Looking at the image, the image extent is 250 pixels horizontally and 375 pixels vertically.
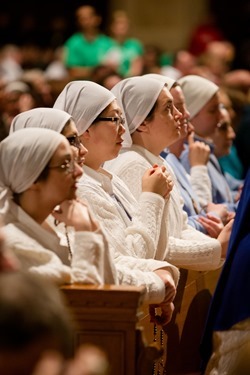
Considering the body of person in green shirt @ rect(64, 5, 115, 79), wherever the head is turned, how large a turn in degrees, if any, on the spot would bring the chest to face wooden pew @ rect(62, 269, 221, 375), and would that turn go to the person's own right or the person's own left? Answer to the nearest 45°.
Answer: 0° — they already face it

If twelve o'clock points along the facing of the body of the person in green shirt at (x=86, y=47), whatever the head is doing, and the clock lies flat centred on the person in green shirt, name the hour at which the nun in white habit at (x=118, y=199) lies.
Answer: The nun in white habit is roughly at 12 o'clock from the person in green shirt.

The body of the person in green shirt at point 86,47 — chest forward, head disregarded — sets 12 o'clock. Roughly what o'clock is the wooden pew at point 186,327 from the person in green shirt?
The wooden pew is roughly at 12 o'clock from the person in green shirt.

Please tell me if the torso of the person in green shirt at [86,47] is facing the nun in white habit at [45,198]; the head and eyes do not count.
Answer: yes

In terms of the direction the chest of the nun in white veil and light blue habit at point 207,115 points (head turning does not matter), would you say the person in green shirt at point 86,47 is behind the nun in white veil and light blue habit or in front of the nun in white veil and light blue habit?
behind
